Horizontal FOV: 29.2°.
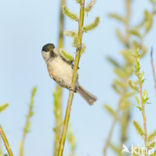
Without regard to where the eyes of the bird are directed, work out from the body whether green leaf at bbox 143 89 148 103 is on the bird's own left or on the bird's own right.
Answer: on the bird's own left

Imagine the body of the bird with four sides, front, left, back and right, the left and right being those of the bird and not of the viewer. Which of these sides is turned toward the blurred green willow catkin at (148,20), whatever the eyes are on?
back
